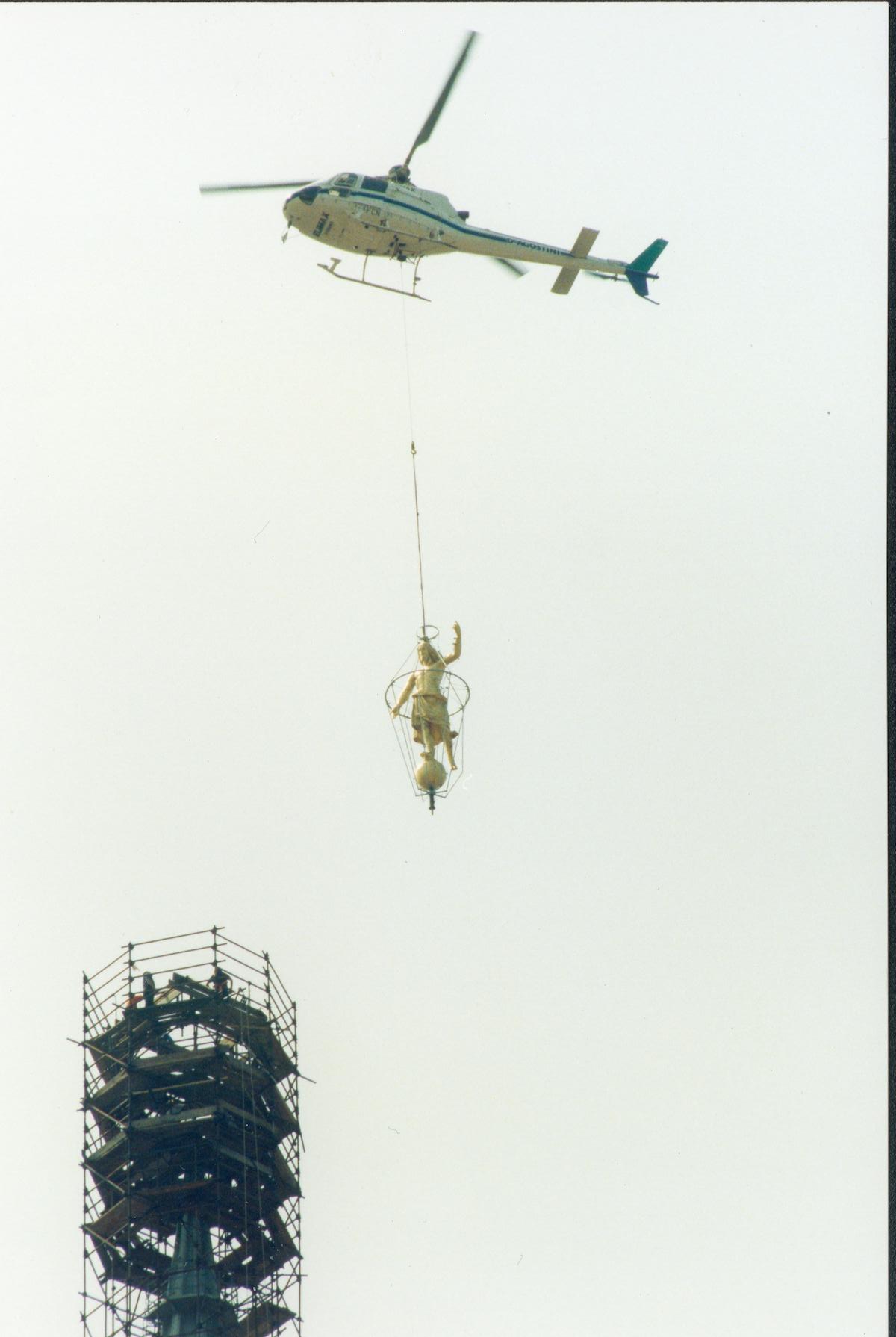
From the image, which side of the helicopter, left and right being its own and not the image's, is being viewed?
left
